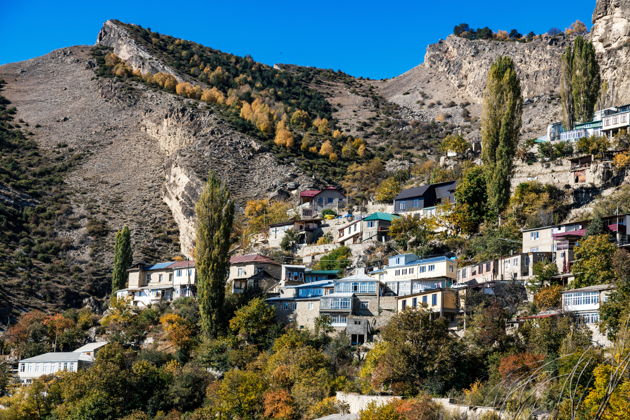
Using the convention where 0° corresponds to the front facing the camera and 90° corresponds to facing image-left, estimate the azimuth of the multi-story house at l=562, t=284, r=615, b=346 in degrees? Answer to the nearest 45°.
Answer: approximately 0°
